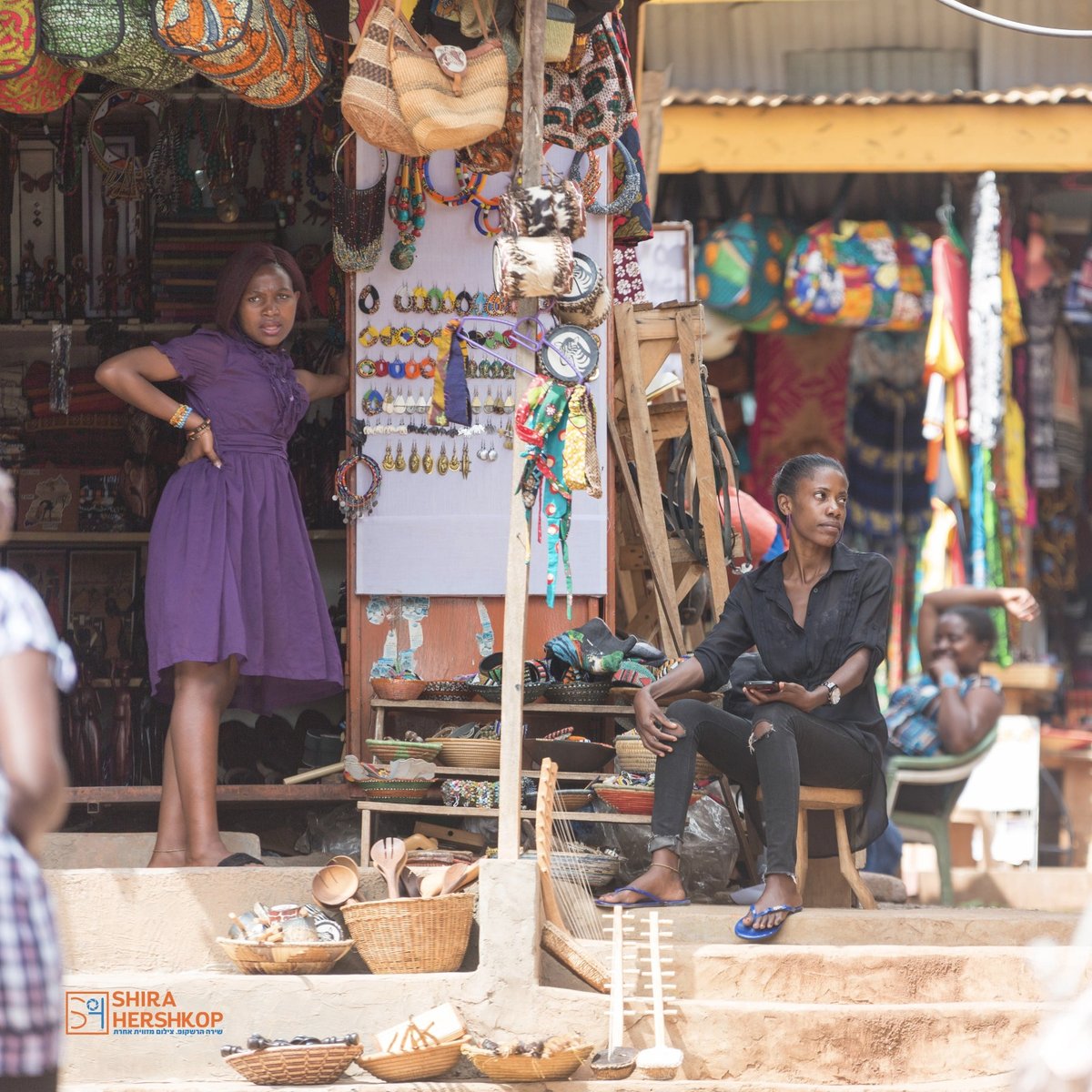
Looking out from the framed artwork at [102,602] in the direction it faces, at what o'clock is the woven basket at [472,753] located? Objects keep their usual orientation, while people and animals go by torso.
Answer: The woven basket is roughly at 11 o'clock from the framed artwork.

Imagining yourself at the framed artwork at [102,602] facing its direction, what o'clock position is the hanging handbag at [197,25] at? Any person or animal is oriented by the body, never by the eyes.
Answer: The hanging handbag is roughly at 12 o'clock from the framed artwork.

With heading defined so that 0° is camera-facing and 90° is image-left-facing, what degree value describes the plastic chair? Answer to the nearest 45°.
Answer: approximately 90°

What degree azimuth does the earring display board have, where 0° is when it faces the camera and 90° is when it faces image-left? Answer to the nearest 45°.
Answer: approximately 0°

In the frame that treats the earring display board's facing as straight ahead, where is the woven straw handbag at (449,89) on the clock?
The woven straw handbag is roughly at 12 o'clock from the earring display board.

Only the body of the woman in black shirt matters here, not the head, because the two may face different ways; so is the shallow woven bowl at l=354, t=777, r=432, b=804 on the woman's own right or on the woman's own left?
on the woman's own right

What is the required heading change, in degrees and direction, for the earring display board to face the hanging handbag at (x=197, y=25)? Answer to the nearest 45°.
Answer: approximately 45° to its right
